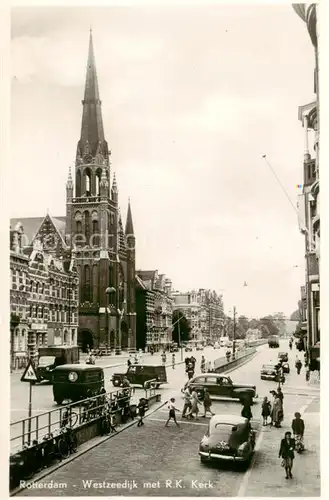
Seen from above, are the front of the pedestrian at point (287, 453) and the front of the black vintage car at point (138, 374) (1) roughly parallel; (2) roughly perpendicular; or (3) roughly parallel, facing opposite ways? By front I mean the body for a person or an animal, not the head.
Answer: roughly perpendicular

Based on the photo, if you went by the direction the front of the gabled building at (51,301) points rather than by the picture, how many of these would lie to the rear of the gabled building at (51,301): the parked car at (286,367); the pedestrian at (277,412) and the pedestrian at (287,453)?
0

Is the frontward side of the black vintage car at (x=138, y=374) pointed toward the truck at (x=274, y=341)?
no

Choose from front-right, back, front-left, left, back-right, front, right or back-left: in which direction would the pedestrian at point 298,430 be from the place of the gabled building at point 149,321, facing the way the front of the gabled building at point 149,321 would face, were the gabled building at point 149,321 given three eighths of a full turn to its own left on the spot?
back

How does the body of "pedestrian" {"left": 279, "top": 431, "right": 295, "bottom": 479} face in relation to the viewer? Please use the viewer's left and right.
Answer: facing the viewer

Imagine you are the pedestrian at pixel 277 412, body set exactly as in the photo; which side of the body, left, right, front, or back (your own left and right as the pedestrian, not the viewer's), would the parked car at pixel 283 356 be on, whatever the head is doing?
right

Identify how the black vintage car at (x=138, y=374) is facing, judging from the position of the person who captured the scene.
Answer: facing to the left of the viewer

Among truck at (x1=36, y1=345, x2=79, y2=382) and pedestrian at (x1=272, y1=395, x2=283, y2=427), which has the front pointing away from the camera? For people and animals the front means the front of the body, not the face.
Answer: the pedestrian
